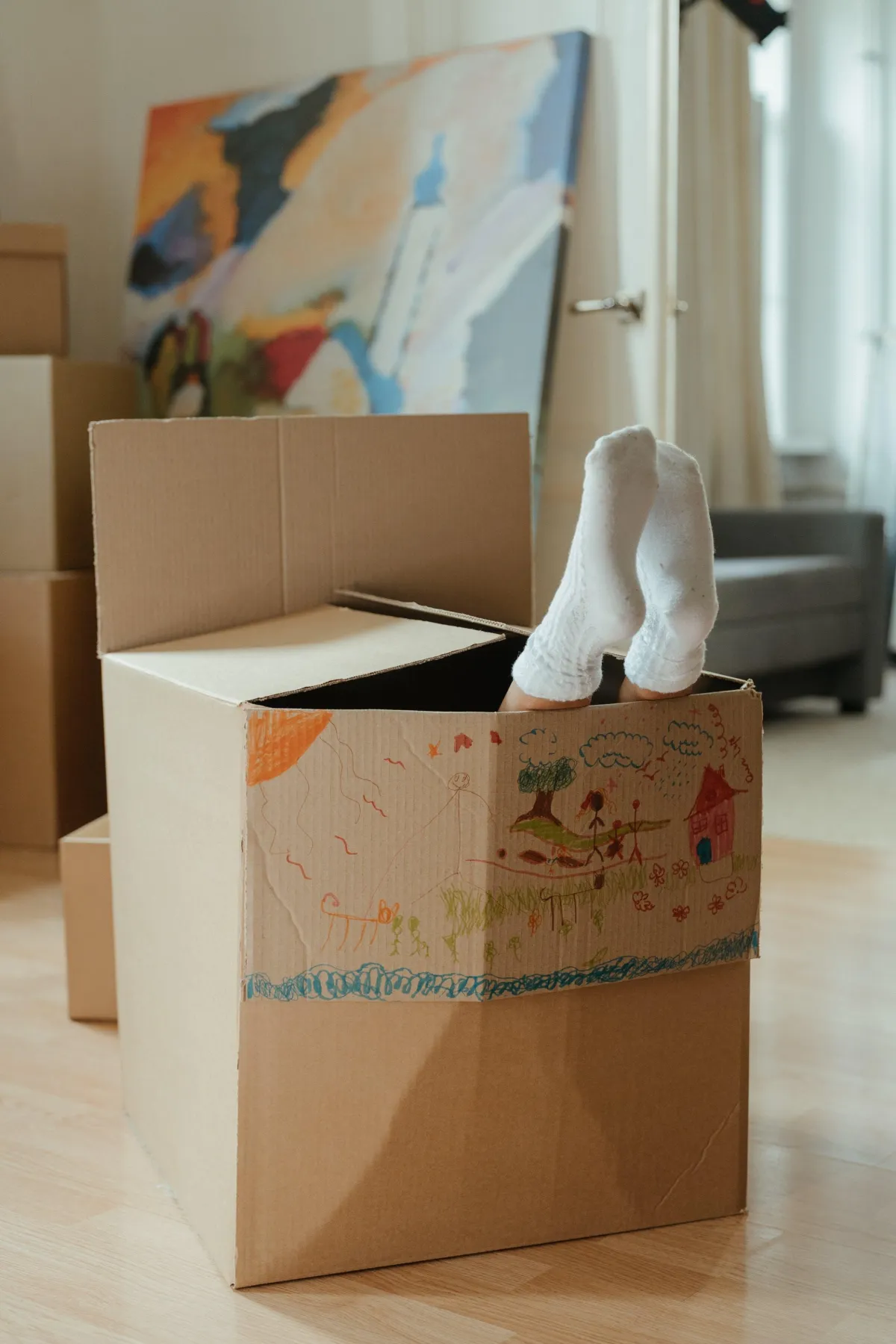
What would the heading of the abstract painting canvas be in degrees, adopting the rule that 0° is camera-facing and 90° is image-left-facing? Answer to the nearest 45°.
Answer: approximately 45°

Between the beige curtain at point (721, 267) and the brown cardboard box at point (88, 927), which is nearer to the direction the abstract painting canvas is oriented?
the brown cardboard box

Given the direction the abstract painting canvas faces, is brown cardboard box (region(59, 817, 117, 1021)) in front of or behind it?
in front
